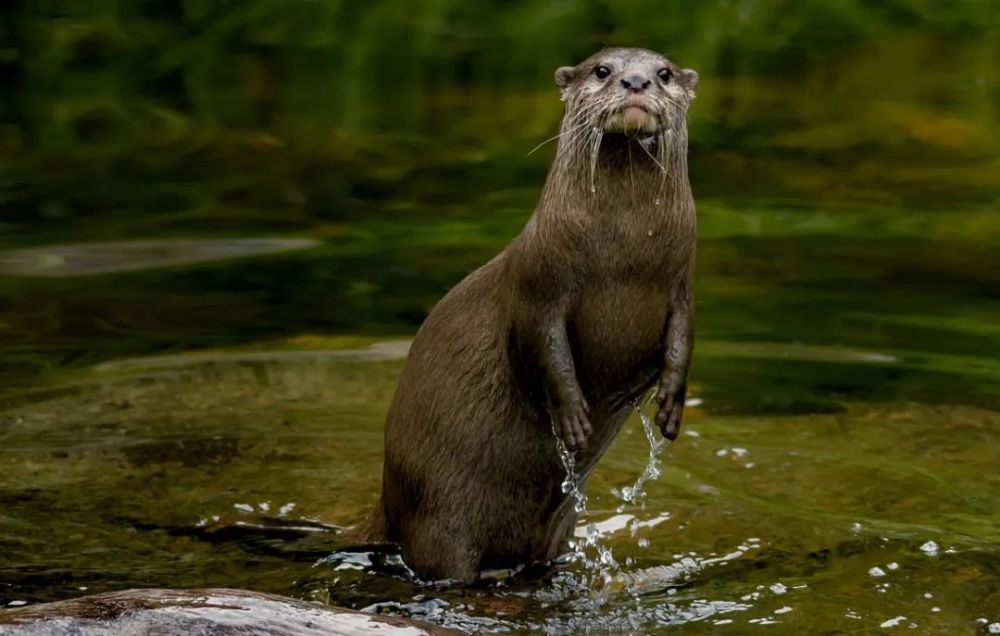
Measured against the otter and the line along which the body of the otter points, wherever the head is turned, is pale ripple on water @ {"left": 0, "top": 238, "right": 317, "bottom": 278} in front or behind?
behind

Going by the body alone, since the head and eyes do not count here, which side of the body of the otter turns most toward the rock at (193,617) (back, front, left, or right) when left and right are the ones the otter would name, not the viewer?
right

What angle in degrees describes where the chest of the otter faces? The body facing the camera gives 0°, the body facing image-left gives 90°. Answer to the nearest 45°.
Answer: approximately 315°
